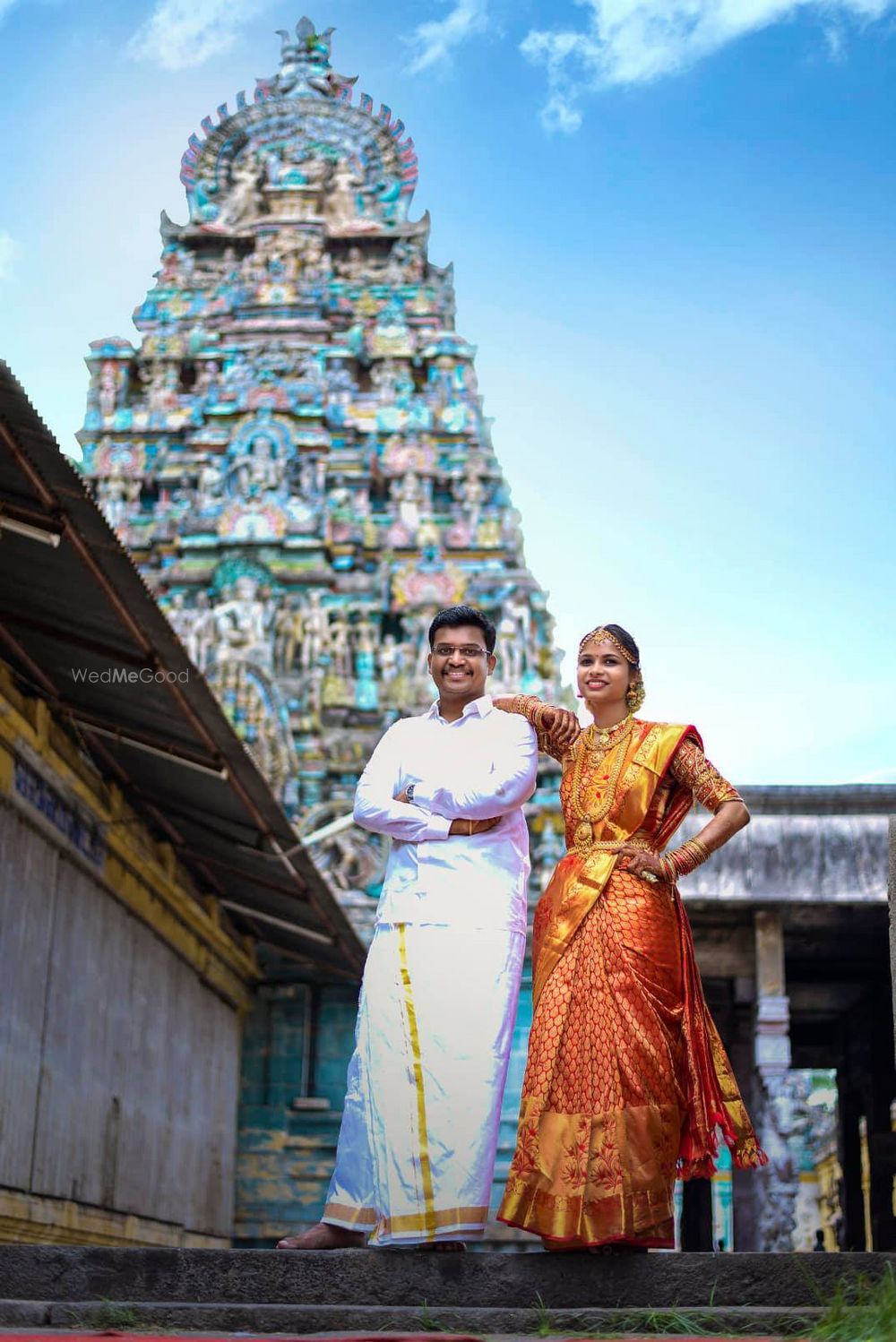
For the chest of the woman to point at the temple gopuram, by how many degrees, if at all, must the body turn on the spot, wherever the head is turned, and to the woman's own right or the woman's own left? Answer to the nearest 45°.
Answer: approximately 135° to the woman's own right

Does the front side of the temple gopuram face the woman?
yes

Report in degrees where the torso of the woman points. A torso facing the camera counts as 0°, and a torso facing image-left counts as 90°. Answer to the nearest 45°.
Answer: approximately 45°

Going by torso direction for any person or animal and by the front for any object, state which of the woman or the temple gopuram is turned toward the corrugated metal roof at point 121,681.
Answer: the temple gopuram

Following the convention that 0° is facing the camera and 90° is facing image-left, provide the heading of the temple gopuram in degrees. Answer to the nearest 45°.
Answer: approximately 0°
